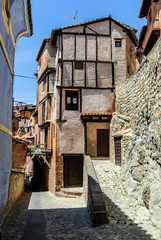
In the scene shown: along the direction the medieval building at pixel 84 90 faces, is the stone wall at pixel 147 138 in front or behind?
in front

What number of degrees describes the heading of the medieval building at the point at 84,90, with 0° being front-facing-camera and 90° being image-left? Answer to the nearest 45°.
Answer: approximately 0°

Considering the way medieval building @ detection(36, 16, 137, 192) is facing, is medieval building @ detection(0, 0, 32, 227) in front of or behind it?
in front
